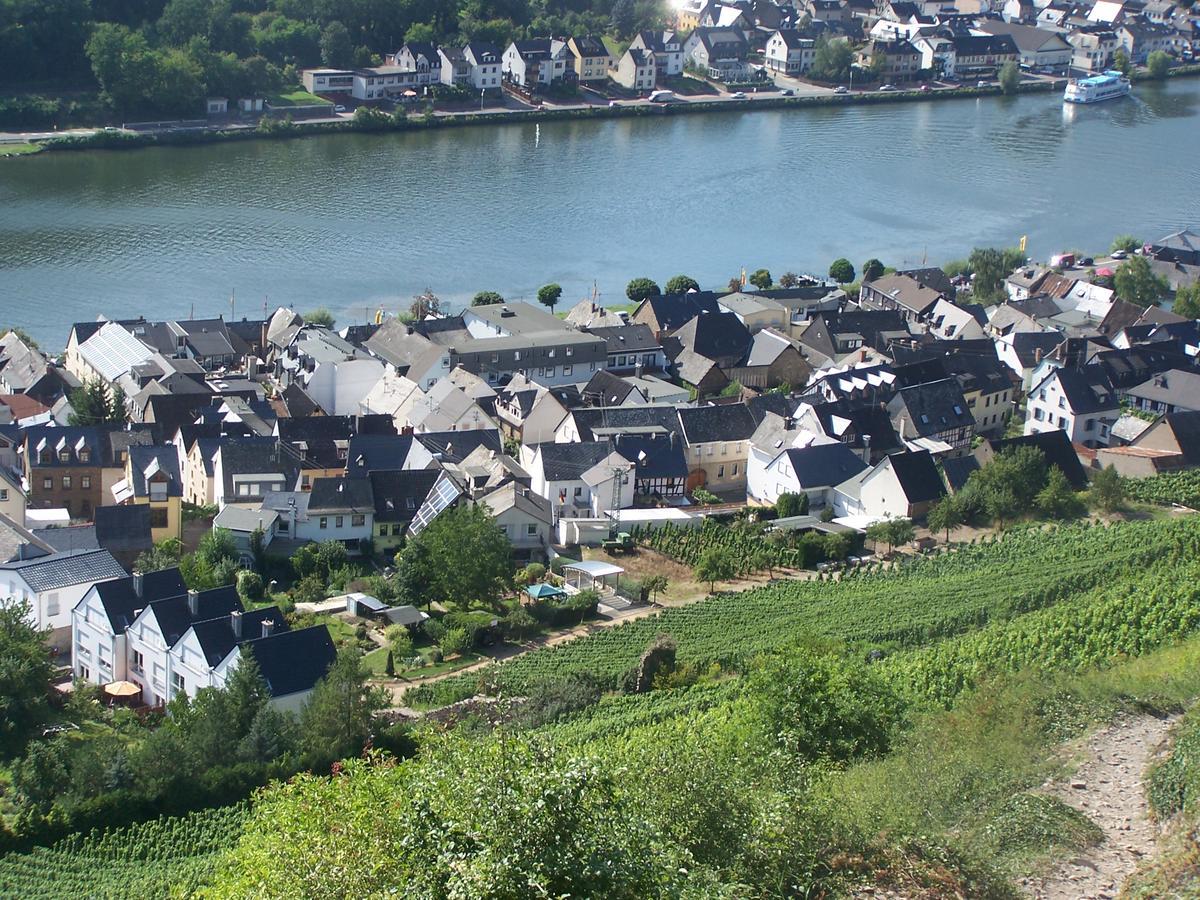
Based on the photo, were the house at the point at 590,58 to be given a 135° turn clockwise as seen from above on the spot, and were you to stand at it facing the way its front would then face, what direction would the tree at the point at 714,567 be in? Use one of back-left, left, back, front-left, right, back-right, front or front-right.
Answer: back-left

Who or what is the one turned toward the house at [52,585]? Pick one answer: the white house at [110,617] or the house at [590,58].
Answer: the house at [590,58]

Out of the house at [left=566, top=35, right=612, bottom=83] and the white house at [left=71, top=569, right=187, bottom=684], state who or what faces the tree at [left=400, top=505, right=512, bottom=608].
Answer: the house

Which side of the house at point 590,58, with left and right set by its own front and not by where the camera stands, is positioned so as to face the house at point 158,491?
front

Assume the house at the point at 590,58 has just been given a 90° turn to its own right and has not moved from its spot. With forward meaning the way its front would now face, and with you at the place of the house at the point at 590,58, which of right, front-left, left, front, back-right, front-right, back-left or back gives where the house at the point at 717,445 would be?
left

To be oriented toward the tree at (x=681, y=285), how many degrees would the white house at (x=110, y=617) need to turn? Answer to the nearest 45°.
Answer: approximately 180°

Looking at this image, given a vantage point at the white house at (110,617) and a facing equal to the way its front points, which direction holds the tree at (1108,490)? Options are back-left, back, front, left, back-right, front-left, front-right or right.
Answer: back-left

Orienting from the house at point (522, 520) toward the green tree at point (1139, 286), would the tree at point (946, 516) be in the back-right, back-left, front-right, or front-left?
front-right

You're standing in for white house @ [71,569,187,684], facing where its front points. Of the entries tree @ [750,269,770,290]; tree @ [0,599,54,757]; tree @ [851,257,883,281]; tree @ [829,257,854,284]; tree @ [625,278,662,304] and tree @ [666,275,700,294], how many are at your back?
5

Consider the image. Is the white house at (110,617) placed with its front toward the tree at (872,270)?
no

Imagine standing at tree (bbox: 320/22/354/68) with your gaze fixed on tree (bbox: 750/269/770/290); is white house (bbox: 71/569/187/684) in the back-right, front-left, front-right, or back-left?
front-right

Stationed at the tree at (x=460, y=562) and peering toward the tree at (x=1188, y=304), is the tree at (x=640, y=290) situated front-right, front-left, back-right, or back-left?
front-left

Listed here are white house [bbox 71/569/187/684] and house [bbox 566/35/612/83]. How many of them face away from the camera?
0

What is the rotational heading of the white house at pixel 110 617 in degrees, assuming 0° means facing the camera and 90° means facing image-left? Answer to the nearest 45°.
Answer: approximately 45°

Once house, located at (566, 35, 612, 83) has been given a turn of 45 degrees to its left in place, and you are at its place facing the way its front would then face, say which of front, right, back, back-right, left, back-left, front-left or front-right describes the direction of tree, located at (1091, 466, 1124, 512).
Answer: front-right

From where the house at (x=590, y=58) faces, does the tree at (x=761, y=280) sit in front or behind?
in front

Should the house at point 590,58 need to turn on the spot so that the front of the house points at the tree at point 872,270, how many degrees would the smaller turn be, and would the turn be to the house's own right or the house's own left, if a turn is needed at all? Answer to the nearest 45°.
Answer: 0° — it already faces it

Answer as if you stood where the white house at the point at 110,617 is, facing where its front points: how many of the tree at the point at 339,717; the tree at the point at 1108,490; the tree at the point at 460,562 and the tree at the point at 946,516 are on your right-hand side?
0

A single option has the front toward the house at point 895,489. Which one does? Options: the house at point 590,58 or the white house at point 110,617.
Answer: the house at point 590,58

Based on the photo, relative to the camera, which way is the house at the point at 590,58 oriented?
toward the camera

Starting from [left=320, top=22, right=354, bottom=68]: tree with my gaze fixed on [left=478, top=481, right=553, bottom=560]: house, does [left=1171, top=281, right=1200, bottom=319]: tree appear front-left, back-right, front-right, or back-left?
front-left

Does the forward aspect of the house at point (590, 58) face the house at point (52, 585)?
yes

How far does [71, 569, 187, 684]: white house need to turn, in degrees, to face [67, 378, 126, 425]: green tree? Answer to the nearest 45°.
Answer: approximately 135° to its right
